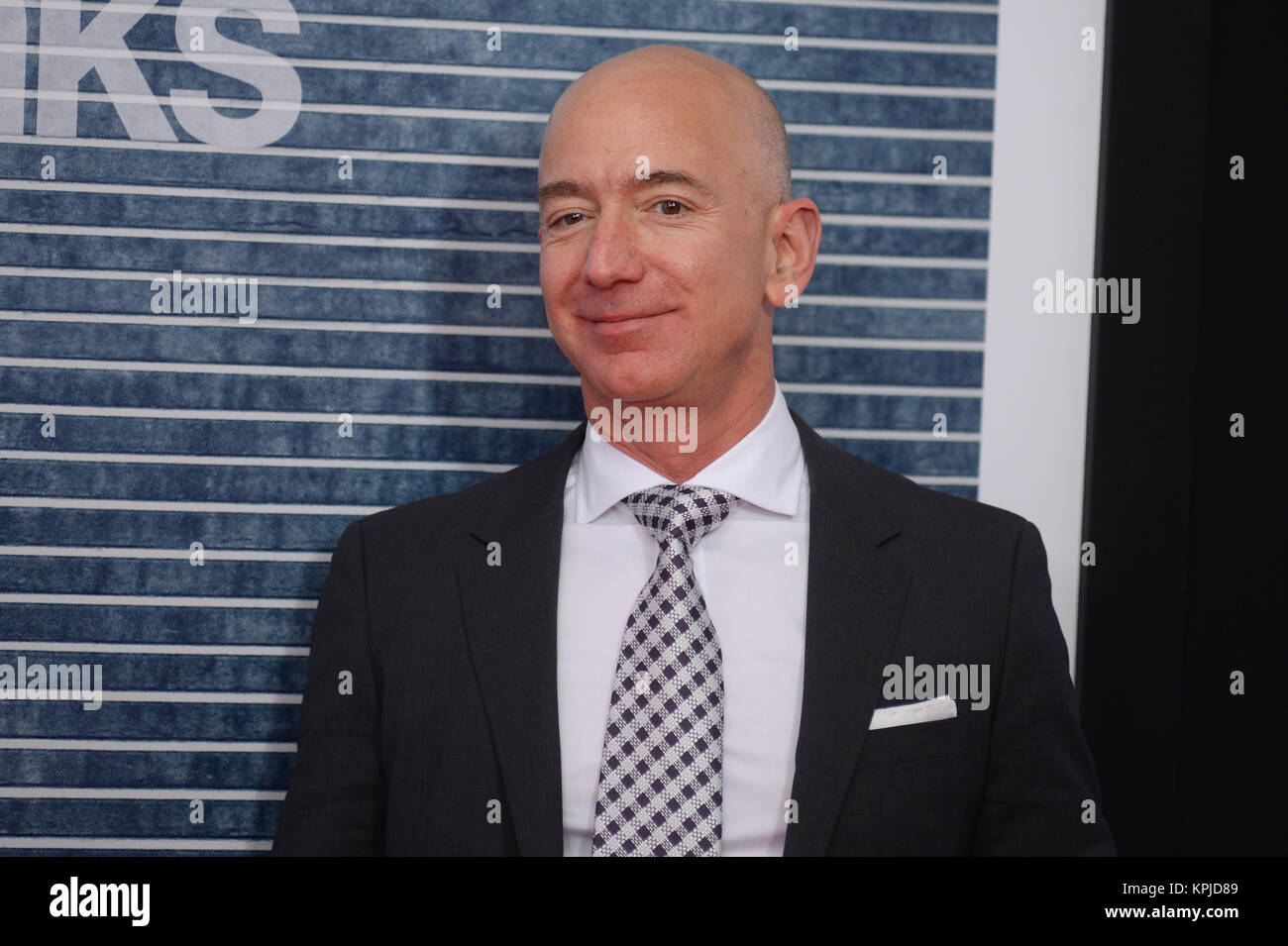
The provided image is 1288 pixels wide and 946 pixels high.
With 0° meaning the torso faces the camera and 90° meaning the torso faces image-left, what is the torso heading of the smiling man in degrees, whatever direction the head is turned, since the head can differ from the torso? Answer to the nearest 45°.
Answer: approximately 0°
